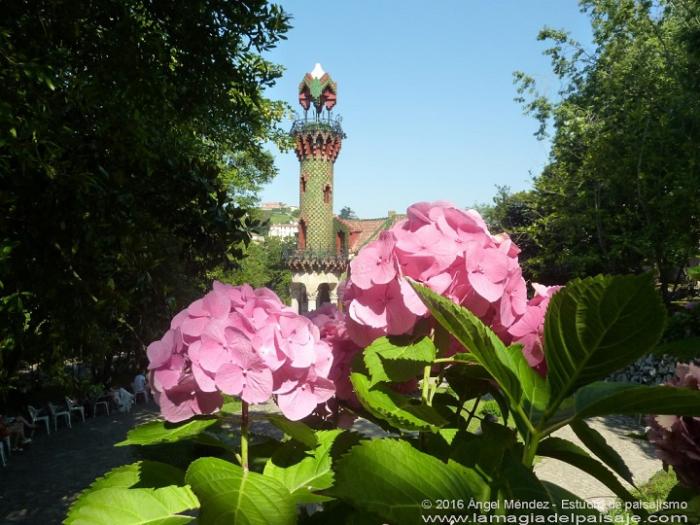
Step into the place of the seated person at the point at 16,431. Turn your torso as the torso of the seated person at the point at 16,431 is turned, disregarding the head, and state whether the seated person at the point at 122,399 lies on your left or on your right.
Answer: on your left

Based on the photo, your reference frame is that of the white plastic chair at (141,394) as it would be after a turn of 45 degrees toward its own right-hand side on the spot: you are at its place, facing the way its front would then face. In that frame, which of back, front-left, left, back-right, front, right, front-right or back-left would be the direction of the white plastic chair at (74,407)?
right
